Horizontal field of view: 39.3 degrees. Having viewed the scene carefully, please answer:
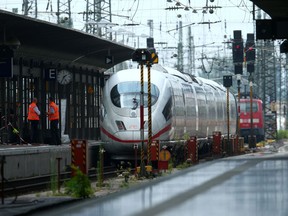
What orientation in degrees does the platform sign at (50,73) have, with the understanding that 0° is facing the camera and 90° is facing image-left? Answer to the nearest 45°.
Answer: approximately 0°

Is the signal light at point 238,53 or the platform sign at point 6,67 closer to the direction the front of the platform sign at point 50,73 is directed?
the platform sign

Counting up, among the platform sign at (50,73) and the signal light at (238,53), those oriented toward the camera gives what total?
2

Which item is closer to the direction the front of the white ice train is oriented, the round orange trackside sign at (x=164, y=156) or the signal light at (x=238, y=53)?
the round orange trackside sign

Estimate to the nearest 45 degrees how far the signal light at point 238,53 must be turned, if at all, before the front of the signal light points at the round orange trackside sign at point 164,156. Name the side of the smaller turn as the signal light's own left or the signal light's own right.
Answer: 0° — it already faces it

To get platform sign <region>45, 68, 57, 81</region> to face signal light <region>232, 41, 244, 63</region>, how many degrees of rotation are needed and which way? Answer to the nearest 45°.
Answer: approximately 135° to its left

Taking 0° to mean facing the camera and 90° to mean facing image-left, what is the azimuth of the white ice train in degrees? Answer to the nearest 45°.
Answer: approximately 45°

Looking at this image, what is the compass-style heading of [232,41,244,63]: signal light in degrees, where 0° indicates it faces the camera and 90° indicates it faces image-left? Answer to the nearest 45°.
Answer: approximately 0°
